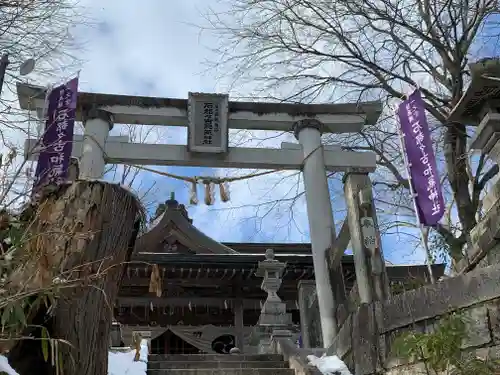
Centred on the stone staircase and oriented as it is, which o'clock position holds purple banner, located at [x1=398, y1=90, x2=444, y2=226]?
The purple banner is roughly at 9 o'clock from the stone staircase.

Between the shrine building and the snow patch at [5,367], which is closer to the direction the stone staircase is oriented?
the snow patch

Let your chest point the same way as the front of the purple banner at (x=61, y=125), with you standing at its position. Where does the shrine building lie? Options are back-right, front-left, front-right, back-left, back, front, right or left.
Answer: back-left

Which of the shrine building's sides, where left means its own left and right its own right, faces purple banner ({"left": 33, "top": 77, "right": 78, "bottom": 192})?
front

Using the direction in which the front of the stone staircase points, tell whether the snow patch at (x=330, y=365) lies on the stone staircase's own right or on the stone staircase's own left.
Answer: on the stone staircase's own left

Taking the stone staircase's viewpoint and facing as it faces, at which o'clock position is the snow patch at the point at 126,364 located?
The snow patch is roughly at 2 o'clock from the stone staircase.

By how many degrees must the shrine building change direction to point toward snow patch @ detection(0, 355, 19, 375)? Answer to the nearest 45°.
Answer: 0° — it already faces it

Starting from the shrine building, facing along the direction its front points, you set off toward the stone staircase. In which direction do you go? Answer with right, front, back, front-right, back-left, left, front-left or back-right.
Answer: front

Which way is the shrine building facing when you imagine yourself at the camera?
facing the viewer

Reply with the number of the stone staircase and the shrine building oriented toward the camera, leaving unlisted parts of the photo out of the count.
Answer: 2

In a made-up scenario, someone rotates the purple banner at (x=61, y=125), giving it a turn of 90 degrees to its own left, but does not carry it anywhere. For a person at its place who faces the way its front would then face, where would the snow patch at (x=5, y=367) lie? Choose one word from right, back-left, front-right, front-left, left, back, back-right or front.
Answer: right
